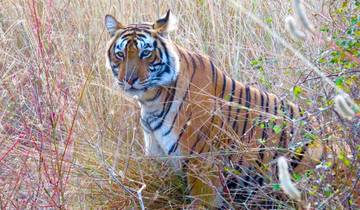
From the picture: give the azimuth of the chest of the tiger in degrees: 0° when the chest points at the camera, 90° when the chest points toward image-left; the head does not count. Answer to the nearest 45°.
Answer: approximately 45°
